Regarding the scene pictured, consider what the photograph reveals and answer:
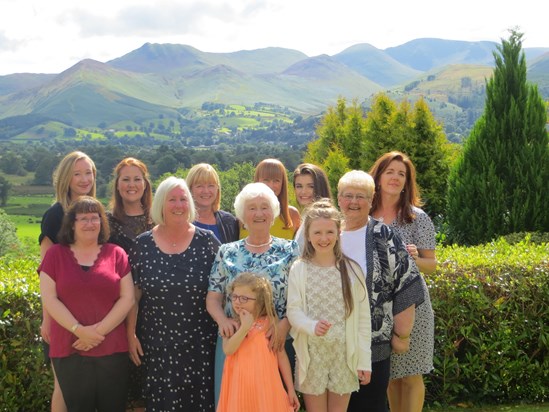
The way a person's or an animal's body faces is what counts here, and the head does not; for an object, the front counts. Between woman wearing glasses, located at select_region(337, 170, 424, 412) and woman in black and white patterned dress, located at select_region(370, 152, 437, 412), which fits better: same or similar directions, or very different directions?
same or similar directions

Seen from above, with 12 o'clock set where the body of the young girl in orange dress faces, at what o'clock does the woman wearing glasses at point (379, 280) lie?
The woman wearing glasses is roughly at 7 o'clock from the young girl in orange dress.

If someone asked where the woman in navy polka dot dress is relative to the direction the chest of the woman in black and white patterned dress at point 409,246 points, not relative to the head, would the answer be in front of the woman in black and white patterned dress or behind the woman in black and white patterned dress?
in front

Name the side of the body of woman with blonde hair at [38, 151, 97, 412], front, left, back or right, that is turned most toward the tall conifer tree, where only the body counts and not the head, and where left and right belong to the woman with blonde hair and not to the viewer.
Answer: left

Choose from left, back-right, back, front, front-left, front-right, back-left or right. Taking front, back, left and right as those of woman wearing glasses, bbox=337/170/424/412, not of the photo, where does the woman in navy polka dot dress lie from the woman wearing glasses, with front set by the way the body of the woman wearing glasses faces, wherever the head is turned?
front-right

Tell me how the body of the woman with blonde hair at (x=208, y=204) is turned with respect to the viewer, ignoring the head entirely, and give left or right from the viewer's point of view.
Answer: facing the viewer

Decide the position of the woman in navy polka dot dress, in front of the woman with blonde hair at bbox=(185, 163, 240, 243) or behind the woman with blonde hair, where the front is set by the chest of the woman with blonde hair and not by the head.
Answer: in front

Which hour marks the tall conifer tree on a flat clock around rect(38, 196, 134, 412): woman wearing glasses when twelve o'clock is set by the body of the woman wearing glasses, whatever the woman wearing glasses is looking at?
The tall conifer tree is roughly at 8 o'clock from the woman wearing glasses.

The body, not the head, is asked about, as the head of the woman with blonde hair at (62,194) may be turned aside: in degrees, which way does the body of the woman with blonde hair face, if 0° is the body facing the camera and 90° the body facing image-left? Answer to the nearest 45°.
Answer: approximately 315°

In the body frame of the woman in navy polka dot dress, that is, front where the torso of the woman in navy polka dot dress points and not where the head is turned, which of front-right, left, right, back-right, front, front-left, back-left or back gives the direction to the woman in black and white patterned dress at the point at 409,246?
left

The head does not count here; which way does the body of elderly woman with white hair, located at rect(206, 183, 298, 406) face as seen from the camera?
toward the camera

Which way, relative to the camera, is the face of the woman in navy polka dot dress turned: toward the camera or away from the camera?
toward the camera

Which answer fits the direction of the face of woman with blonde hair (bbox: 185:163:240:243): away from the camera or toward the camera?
toward the camera

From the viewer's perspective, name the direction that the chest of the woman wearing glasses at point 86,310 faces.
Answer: toward the camera

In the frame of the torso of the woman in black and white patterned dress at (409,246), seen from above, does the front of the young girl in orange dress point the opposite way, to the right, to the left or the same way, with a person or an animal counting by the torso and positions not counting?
the same way

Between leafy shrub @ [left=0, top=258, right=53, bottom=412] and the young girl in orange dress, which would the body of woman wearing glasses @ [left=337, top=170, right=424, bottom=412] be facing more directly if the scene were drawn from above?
the young girl in orange dress

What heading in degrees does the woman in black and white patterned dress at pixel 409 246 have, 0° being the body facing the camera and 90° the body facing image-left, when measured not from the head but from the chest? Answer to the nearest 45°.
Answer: approximately 45°

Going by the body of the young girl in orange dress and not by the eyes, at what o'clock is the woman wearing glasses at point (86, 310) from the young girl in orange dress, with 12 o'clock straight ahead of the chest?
The woman wearing glasses is roughly at 2 o'clock from the young girl in orange dress.

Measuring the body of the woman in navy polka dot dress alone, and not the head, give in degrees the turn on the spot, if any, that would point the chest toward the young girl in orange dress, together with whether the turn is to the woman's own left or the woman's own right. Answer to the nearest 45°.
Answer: approximately 45° to the woman's own left
